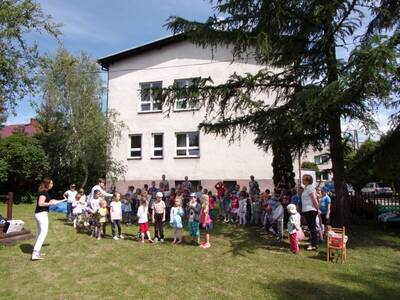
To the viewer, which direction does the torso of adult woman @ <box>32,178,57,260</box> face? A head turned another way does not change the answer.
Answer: to the viewer's right

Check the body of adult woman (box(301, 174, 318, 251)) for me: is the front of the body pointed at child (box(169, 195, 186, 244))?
yes

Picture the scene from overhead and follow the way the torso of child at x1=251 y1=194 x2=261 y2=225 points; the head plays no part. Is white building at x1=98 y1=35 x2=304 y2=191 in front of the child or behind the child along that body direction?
behind

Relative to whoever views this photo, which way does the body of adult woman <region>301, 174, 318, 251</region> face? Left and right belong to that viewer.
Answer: facing to the left of the viewer

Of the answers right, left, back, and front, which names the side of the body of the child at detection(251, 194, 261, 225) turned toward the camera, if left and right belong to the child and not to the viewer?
front

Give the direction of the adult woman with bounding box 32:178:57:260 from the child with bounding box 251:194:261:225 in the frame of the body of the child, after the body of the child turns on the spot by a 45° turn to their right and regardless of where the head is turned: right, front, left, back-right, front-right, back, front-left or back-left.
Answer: front

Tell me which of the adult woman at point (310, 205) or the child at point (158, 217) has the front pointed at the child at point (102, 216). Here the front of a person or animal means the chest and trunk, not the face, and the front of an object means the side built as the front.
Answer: the adult woman

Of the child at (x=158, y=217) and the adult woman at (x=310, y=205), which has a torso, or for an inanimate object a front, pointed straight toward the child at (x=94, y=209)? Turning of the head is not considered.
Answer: the adult woman

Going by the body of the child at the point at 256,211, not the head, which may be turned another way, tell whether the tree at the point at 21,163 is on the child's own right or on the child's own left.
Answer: on the child's own right

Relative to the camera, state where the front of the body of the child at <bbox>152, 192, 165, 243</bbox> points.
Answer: toward the camera

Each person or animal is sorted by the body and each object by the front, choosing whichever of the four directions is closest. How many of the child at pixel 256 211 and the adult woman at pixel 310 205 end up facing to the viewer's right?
0

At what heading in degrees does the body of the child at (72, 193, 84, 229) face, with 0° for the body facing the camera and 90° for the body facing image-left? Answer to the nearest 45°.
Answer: approximately 315°

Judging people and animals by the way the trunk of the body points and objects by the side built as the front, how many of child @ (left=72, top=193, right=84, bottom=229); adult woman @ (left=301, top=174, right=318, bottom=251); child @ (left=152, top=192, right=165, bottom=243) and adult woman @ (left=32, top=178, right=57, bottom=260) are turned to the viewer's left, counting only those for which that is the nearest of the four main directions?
1

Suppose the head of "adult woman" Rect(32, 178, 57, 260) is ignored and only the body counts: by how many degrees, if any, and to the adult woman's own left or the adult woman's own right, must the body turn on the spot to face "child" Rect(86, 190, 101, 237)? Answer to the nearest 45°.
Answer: approximately 45° to the adult woman's own left

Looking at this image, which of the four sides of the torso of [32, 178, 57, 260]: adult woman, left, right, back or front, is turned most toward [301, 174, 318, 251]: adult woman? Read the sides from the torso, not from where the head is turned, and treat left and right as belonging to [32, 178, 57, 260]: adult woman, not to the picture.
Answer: front
